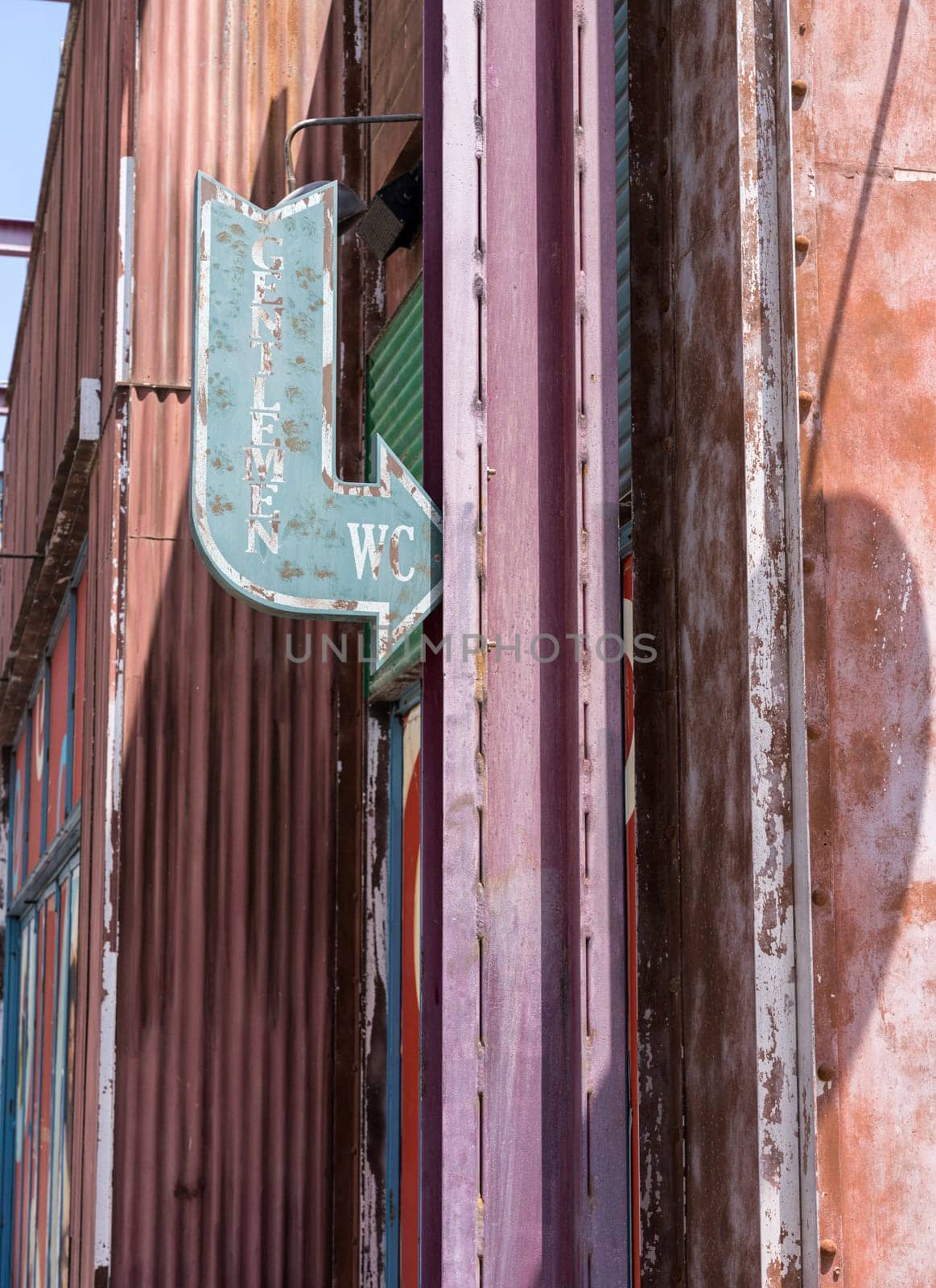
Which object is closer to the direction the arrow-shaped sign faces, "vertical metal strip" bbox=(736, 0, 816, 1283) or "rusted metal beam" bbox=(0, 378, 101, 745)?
the vertical metal strip

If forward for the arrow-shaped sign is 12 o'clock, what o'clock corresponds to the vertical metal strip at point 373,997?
The vertical metal strip is roughly at 6 o'clock from the arrow-shaped sign.

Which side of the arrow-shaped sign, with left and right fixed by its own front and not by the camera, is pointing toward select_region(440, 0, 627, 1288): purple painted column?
left

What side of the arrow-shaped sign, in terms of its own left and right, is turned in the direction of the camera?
front

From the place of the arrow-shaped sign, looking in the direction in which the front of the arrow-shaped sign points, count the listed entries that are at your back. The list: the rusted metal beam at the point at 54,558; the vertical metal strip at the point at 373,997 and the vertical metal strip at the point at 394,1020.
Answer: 3

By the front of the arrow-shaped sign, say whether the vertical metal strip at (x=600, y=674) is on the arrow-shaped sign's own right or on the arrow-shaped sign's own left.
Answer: on the arrow-shaped sign's own left

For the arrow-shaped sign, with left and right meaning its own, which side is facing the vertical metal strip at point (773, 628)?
left

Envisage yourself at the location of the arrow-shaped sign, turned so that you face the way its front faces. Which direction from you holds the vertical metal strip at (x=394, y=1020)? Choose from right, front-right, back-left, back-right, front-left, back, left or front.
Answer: back

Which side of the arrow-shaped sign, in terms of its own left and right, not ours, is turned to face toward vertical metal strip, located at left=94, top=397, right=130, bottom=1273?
back
